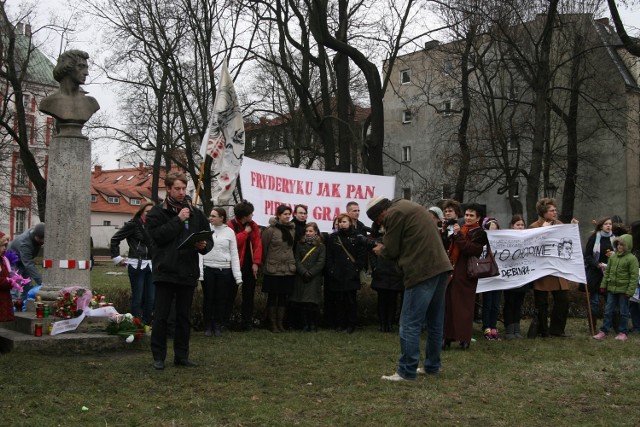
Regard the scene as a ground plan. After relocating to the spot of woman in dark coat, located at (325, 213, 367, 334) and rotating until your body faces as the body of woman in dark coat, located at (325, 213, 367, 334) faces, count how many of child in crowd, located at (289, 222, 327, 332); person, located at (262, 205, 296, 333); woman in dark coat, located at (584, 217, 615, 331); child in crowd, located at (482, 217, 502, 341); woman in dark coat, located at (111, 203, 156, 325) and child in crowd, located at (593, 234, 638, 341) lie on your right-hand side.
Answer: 3

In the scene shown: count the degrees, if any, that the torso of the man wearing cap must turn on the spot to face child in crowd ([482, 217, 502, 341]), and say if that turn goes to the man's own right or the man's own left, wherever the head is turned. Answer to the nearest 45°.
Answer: approximately 90° to the man's own right

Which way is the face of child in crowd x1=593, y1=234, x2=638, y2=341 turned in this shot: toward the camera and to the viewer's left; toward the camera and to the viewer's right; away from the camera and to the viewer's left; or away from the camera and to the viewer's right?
toward the camera and to the viewer's left

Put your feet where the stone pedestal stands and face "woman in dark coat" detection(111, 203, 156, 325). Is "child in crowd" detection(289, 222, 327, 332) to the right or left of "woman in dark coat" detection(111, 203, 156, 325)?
right

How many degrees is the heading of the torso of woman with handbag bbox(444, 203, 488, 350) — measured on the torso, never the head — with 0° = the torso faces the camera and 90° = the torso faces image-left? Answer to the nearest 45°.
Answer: approximately 45°

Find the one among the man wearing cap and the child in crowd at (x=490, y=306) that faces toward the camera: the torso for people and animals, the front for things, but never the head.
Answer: the child in crowd

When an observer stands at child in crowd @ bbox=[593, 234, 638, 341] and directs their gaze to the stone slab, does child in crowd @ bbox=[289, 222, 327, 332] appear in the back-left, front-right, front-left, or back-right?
front-right

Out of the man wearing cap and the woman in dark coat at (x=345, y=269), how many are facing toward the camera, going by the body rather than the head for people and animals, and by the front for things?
1

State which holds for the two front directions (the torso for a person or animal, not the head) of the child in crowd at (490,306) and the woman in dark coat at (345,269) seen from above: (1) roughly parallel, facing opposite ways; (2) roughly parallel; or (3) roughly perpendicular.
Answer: roughly parallel

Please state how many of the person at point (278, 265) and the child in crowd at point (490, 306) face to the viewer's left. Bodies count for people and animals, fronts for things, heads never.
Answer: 0

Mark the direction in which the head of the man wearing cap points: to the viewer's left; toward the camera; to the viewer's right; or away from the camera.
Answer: to the viewer's left

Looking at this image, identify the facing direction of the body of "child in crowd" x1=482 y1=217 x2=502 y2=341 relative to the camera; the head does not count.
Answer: toward the camera

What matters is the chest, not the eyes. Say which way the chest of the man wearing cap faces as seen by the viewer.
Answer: to the viewer's left

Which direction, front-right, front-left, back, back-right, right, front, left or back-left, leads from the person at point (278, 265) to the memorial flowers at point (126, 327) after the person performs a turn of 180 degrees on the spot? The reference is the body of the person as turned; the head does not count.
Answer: left

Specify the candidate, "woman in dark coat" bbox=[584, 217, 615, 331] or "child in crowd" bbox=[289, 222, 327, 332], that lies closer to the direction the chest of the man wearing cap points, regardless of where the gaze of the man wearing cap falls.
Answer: the child in crowd
